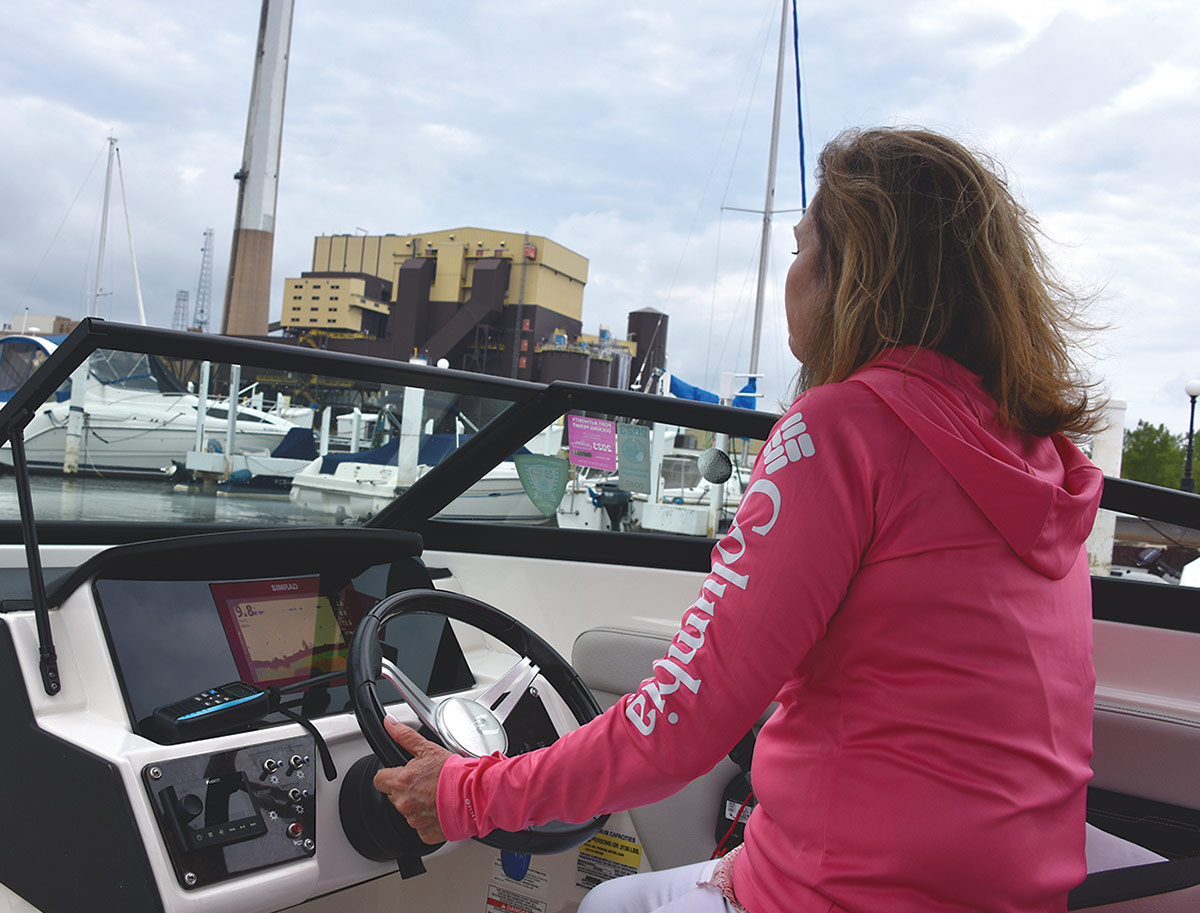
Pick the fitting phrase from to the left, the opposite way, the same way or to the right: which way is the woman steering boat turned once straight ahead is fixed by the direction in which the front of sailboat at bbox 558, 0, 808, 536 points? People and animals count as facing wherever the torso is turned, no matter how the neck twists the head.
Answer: to the left

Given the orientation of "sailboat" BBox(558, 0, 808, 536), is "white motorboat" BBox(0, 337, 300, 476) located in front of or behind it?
behind

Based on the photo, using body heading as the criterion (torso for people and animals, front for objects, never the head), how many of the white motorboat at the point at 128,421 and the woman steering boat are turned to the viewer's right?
1

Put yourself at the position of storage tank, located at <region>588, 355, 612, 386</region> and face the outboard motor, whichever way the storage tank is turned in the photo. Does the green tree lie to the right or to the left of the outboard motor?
left

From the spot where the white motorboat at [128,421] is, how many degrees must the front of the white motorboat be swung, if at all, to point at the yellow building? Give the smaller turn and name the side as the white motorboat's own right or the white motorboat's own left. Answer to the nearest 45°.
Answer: approximately 90° to the white motorboat's own left

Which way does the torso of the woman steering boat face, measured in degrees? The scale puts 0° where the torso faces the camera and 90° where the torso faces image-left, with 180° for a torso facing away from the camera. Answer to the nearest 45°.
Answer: approximately 135°

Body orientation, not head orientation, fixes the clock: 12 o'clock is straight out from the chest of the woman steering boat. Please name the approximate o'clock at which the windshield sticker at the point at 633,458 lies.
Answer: The windshield sticker is roughly at 1 o'clock from the woman steering boat.

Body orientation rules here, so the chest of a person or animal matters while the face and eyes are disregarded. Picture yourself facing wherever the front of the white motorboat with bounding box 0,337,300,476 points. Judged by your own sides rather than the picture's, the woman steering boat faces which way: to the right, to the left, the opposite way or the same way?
to the left

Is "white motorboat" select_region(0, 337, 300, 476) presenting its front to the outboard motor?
yes

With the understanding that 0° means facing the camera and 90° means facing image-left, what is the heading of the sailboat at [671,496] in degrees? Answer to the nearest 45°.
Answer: approximately 225°
